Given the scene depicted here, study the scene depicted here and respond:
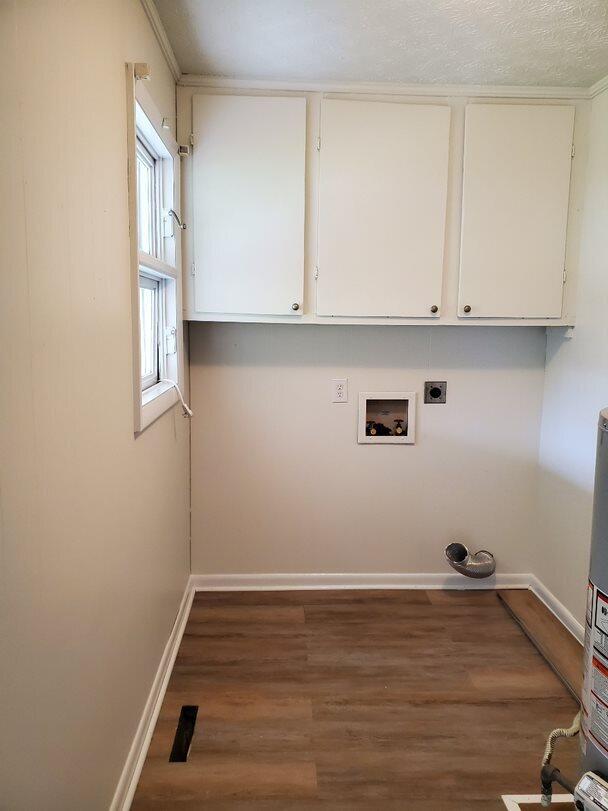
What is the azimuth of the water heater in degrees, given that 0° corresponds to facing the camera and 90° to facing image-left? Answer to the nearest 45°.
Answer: approximately 45°

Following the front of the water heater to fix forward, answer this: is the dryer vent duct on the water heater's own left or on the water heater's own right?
on the water heater's own right

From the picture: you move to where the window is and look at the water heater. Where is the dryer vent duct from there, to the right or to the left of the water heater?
left

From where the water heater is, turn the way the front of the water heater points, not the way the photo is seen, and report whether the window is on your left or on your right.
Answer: on your right

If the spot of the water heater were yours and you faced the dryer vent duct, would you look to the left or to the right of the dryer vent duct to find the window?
left
